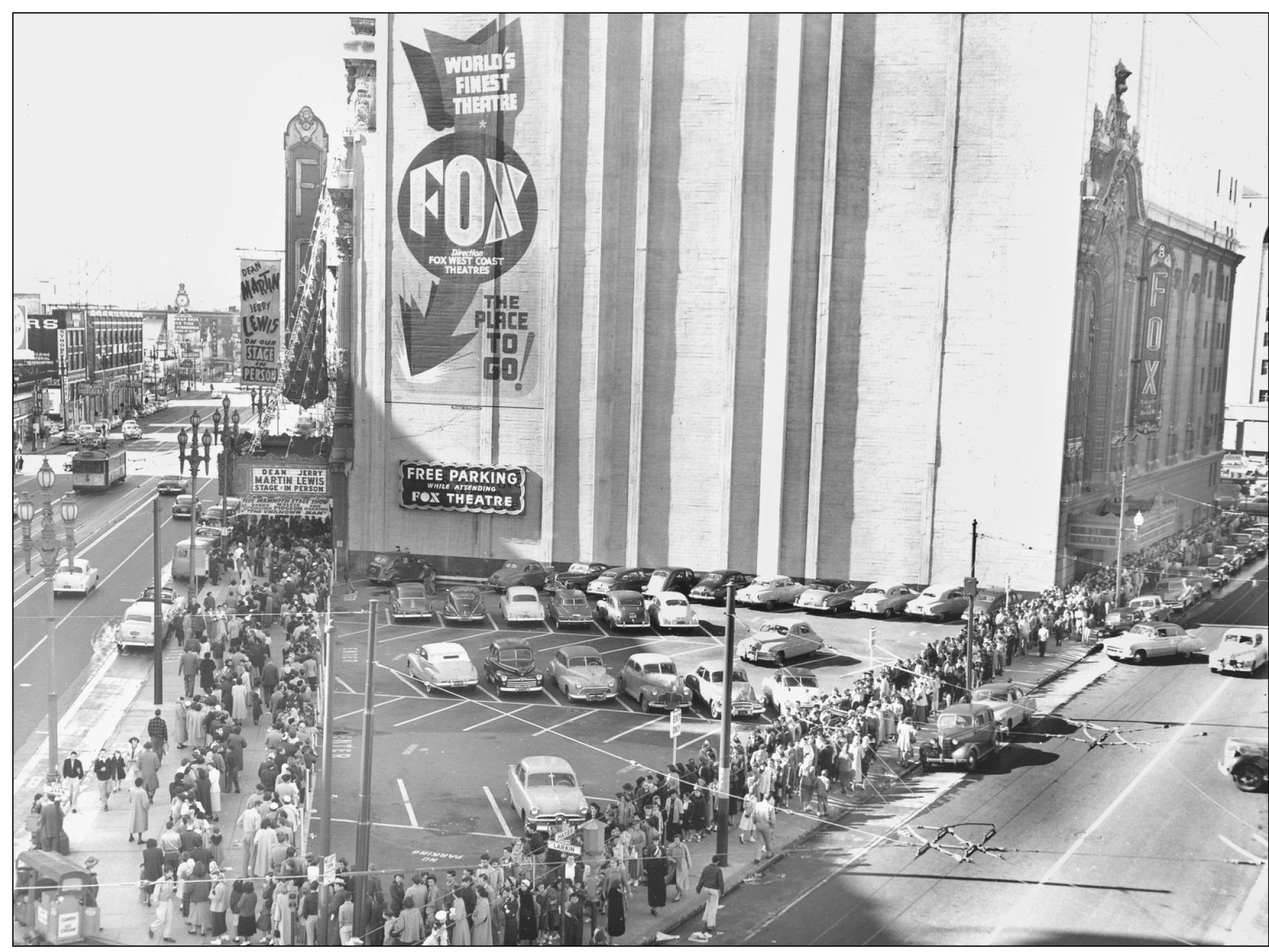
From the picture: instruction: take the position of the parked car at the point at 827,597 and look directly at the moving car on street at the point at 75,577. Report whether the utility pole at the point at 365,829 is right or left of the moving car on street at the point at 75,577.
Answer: left

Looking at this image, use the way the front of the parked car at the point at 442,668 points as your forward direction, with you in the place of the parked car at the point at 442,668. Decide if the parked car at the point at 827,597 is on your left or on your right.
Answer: on your right

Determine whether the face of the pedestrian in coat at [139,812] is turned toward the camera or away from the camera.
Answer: away from the camera

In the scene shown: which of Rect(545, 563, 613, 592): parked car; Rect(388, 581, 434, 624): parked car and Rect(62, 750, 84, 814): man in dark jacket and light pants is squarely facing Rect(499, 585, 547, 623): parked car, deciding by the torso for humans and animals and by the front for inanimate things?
Rect(545, 563, 613, 592): parked car

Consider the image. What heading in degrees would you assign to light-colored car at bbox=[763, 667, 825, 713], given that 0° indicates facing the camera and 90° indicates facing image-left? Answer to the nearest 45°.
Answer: approximately 315°

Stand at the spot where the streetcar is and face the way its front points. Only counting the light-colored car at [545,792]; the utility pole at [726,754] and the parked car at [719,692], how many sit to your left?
3

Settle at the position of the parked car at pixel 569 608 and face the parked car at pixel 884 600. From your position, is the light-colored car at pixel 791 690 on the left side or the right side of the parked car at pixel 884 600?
right

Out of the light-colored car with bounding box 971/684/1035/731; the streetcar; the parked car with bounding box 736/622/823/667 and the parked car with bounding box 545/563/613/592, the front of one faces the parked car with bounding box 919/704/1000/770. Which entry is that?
the light-colored car

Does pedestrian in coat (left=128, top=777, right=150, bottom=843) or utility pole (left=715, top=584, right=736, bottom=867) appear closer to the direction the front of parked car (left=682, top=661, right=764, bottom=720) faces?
the utility pole
